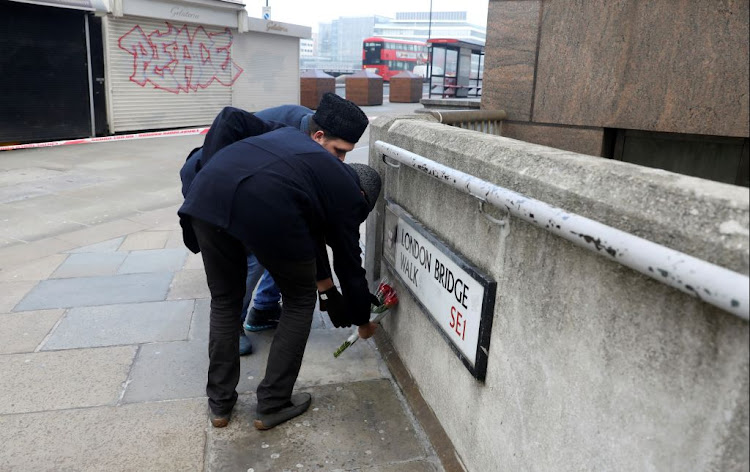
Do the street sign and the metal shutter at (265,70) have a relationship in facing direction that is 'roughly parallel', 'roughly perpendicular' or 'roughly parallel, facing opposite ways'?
roughly perpendicular

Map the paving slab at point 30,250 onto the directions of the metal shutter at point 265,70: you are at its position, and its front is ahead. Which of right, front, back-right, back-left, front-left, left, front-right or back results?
front-right

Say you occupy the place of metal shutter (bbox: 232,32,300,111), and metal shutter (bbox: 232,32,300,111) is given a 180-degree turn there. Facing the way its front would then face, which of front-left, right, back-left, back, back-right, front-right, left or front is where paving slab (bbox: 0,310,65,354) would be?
back-left

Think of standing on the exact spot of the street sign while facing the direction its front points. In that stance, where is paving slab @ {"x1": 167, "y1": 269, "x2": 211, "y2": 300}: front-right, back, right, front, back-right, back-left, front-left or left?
right

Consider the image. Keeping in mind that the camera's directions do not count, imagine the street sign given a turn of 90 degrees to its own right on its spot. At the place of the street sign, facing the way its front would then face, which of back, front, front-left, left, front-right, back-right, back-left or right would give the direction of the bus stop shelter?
front-right

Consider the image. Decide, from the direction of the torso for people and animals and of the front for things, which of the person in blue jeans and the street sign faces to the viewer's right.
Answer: the person in blue jeans

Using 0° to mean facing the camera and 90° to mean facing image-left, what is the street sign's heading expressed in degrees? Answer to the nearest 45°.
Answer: approximately 45°

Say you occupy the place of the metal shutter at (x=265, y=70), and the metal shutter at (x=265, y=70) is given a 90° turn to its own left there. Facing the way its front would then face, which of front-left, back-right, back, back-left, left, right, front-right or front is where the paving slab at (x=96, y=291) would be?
back-right

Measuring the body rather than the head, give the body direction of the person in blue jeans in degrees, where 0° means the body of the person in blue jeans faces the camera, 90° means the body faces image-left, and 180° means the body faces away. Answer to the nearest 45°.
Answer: approximately 270°

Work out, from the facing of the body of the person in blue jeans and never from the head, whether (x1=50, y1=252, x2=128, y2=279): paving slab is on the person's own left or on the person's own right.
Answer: on the person's own left

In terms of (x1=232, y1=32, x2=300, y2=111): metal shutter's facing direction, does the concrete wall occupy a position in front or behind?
in front

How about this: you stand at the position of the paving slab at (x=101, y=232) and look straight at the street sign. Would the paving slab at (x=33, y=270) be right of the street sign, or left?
right

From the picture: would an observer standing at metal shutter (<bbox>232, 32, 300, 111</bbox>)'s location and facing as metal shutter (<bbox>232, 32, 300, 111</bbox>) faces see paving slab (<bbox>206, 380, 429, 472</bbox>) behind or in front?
in front

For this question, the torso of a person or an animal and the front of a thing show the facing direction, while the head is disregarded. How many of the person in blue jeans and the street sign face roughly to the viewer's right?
1

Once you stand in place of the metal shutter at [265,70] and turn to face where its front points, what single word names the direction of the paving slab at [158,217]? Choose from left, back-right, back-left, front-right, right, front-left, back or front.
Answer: front-right
